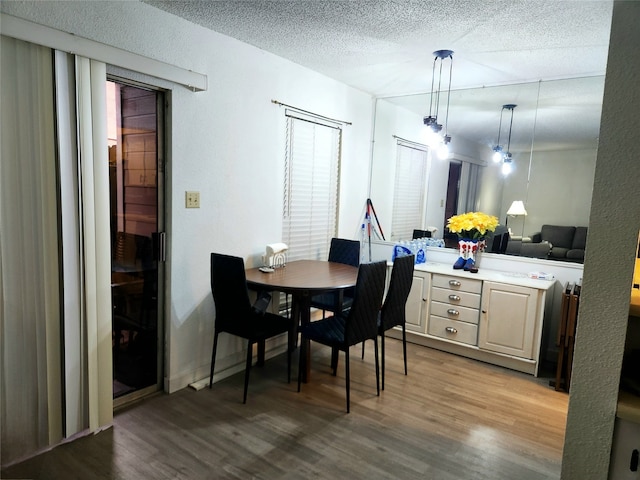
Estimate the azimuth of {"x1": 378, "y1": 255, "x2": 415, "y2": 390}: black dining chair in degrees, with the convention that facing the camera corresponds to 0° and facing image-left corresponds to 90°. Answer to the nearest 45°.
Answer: approximately 135°

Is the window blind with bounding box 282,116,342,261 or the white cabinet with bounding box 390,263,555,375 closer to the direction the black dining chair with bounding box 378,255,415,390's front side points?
the window blind

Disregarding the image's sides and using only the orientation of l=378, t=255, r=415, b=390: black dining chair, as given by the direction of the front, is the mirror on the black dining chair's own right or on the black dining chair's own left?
on the black dining chair's own right

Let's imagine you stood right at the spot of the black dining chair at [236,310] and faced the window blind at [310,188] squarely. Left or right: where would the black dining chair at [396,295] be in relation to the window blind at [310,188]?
right

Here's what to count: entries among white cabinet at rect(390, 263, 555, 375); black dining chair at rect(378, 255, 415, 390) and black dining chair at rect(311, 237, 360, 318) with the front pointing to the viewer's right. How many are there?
0

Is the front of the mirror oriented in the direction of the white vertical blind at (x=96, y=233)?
yes

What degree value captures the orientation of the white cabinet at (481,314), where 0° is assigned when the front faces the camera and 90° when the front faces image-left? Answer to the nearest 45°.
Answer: approximately 45°

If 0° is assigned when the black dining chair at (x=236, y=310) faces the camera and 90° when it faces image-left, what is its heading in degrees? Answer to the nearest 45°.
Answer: approximately 225°

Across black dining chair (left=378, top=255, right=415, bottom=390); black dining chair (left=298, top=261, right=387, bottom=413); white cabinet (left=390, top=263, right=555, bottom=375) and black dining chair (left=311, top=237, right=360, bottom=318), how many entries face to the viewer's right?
0

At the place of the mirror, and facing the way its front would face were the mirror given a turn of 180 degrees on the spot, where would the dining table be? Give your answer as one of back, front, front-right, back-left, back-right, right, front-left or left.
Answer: back

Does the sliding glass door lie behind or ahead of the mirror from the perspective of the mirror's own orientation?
ahead

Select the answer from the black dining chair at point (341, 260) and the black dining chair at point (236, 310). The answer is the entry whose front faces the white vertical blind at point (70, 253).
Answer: the black dining chair at point (341, 260)

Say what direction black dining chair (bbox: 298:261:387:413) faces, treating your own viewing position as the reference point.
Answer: facing away from the viewer and to the left of the viewer

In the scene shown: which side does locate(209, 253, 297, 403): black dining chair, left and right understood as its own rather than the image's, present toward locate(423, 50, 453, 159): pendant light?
front

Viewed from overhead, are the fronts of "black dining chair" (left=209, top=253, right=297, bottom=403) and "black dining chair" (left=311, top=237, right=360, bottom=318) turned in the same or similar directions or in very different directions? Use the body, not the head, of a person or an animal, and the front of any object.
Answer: very different directions

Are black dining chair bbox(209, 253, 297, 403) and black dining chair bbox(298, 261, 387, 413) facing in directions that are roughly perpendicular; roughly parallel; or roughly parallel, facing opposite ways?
roughly perpendicular

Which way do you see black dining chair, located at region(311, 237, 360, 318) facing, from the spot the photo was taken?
facing the viewer and to the left of the viewer
